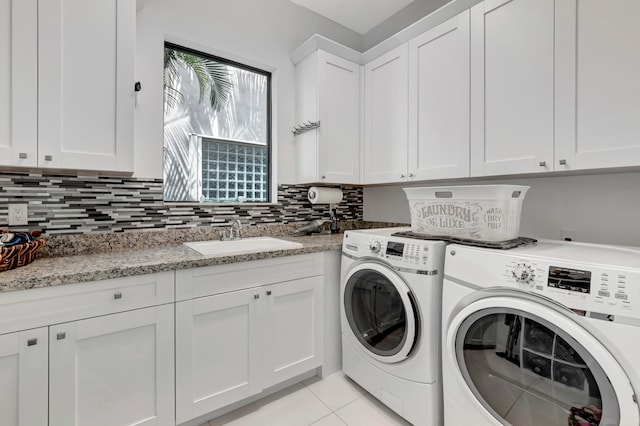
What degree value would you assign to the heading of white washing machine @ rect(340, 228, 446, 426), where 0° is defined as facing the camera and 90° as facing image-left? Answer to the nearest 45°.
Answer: approximately 45°

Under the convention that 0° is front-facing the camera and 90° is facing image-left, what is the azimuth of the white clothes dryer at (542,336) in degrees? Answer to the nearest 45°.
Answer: approximately 45°

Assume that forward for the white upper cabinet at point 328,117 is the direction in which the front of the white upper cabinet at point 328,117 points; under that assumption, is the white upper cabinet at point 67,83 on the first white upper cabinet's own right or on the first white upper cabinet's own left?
on the first white upper cabinet's own right

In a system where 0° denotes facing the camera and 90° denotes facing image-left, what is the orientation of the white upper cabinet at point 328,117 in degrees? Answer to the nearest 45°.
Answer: approximately 315°

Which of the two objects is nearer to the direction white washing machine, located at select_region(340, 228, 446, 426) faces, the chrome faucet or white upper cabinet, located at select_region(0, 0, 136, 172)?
the white upper cabinet

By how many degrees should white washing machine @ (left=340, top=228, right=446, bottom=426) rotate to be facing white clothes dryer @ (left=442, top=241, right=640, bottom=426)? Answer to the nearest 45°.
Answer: approximately 90° to its left

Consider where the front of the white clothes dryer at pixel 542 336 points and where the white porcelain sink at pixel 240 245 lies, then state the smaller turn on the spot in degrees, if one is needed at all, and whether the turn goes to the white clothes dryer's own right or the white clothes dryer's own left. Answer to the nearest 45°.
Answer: approximately 45° to the white clothes dryer's own right

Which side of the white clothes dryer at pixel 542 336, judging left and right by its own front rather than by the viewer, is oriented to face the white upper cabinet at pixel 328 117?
right
